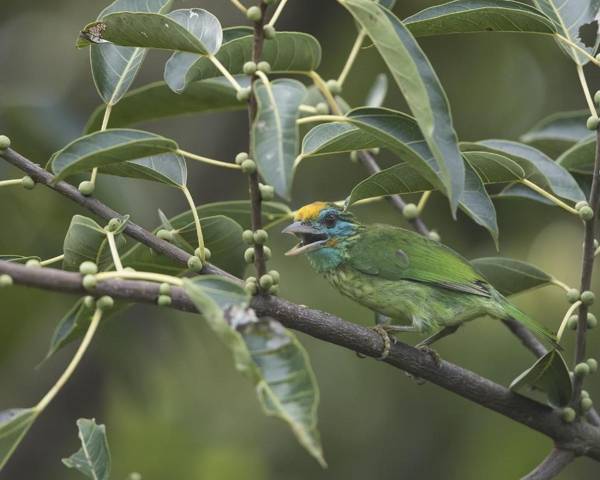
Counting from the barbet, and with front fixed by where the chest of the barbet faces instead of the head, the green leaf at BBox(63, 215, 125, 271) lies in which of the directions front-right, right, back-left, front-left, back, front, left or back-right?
front-left

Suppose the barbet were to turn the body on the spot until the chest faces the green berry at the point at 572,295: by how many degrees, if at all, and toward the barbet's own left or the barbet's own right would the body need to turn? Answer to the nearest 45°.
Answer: approximately 135° to the barbet's own left

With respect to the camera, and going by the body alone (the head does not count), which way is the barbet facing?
to the viewer's left

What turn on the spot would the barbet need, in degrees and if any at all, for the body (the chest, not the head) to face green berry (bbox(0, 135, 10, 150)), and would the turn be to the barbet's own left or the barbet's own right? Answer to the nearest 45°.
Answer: approximately 45° to the barbet's own left

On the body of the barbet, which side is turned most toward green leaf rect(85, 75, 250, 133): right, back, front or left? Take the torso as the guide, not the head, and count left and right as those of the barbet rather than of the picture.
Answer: front
